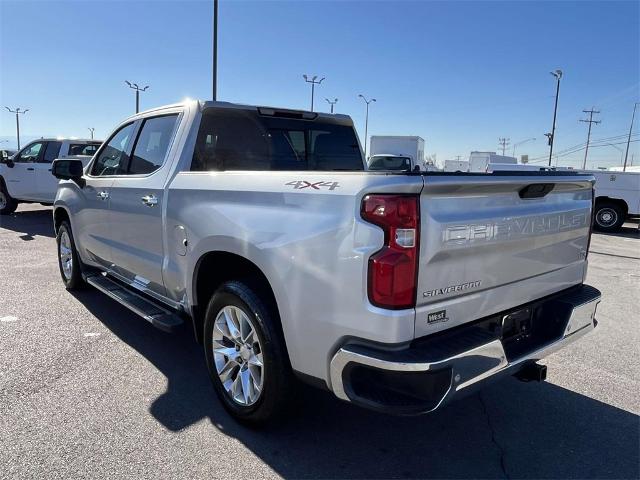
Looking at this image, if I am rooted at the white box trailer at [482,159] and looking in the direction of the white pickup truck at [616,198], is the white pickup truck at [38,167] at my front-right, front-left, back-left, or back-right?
front-right

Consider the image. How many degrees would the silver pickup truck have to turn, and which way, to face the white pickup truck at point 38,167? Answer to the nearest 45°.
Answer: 0° — it already faces it

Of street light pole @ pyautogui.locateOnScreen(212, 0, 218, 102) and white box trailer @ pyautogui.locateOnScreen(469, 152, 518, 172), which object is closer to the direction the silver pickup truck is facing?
the street light pole

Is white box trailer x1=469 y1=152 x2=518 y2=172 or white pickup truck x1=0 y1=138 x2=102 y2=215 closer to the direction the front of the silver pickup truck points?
the white pickup truck

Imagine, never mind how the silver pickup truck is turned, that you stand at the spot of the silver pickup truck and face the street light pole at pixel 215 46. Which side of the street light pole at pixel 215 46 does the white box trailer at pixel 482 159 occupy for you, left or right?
right

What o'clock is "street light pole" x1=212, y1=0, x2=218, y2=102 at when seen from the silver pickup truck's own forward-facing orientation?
The street light pole is roughly at 1 o'clock from the silver pickup truck.

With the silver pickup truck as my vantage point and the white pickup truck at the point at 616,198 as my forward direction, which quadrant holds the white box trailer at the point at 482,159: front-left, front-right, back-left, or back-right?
front-left

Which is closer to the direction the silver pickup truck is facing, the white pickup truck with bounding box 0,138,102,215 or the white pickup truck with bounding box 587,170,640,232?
the white pickup truck with bounding box 0,138,102,215

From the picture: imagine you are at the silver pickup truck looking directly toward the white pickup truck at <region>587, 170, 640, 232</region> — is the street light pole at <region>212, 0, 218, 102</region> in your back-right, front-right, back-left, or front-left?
front-left

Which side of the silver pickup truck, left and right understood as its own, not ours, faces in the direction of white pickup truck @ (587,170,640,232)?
right

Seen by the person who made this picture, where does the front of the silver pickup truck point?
facing away from the viewer and to the left of the viewer
